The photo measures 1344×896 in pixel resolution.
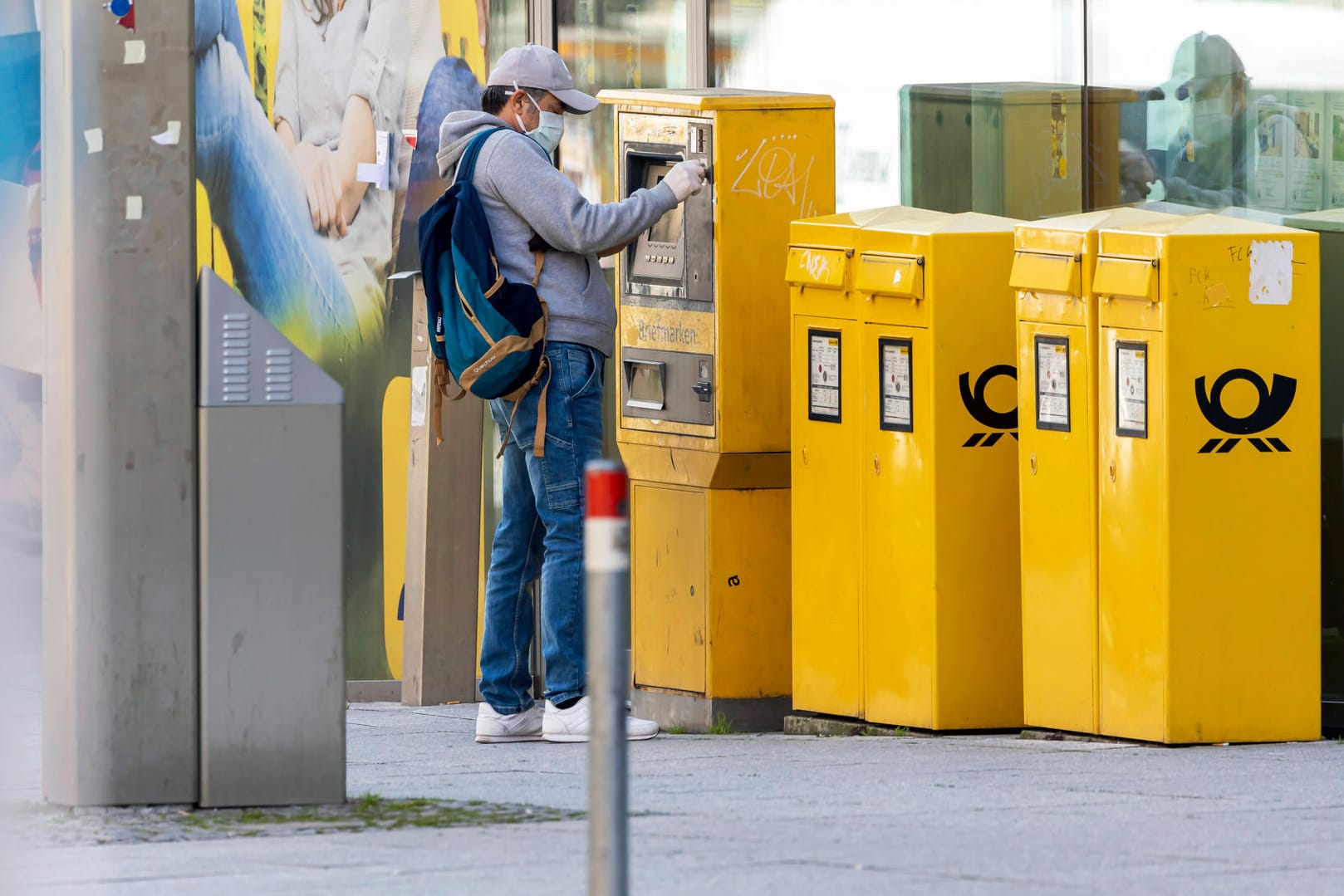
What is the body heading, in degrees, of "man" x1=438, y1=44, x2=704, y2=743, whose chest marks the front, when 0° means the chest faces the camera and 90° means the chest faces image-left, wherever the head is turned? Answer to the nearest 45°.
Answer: approximately 270°

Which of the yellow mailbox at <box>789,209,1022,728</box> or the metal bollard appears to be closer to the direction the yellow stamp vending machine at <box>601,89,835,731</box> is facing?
the metal bollard

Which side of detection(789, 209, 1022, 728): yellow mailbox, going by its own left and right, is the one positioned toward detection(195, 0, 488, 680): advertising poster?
right

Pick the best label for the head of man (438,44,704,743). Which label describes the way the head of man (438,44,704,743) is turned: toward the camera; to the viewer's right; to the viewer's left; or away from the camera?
to the viewer's right

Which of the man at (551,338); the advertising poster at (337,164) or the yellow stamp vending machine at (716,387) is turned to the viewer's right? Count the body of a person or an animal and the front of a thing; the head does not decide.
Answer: the man

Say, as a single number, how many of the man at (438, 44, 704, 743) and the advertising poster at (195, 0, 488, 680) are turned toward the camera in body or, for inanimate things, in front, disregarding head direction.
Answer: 1

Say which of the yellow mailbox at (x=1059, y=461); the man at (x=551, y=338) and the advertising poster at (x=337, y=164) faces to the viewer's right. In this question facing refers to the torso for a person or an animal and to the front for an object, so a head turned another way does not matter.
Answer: the man

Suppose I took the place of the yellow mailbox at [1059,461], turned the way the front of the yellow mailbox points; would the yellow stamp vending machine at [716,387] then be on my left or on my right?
on my right

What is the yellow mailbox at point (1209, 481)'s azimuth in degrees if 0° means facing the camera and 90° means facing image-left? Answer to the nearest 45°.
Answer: approximately 45°

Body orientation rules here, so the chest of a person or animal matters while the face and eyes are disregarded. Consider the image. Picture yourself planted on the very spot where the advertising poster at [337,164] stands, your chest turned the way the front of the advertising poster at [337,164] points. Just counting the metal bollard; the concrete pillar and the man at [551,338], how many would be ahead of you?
3
